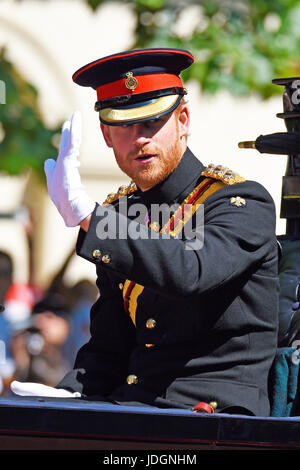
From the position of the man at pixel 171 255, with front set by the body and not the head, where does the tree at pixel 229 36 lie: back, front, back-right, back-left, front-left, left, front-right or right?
back-right

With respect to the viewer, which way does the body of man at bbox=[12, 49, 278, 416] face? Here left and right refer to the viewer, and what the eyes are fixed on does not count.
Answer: facing the viewer and to the left of the viewer

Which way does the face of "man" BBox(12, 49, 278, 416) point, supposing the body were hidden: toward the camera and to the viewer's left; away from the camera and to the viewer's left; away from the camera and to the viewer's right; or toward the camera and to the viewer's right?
toward the camera and to the viewer's left
